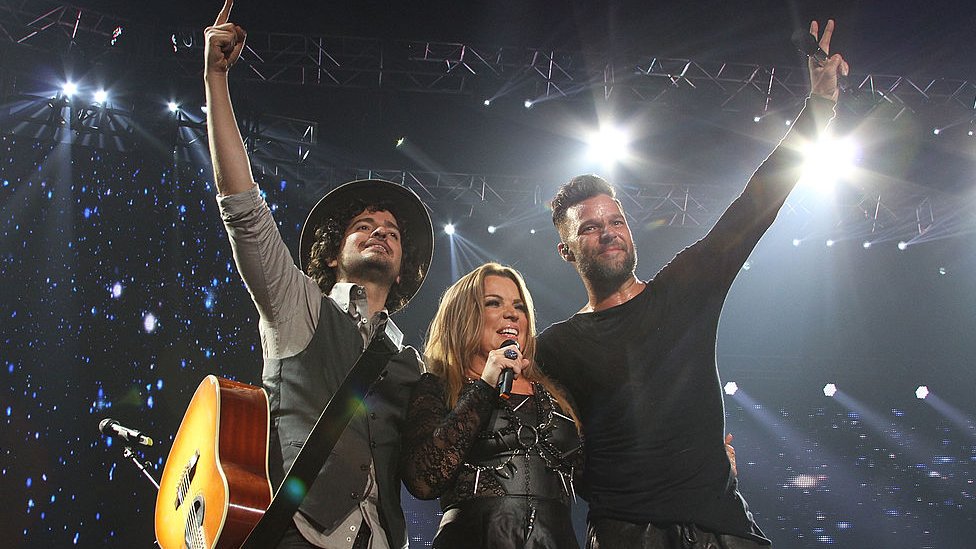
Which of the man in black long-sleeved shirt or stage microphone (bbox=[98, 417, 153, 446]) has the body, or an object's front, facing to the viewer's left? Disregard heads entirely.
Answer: the stage microphone

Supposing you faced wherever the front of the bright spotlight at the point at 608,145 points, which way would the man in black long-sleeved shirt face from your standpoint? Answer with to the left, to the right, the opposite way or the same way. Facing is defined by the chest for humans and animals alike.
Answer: the same way

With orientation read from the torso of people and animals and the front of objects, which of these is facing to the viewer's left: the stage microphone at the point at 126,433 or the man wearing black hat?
the stage microphone

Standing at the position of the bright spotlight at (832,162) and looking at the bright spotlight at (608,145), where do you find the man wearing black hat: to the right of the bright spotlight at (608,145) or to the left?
left

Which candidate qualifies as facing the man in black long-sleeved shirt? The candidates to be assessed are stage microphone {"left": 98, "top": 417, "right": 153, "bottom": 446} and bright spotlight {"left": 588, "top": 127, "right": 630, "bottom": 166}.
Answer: the bright spotlight

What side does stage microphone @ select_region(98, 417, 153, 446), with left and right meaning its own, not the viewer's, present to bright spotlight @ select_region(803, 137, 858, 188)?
back

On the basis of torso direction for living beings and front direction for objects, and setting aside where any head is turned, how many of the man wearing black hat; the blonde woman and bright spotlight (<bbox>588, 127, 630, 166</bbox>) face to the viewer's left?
0

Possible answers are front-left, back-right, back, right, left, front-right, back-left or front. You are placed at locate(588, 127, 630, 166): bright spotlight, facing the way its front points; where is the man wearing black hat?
front

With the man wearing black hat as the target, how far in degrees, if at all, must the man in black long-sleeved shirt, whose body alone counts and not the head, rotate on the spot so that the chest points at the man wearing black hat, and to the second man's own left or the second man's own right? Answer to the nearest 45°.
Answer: approximately 45° to the second man's own right

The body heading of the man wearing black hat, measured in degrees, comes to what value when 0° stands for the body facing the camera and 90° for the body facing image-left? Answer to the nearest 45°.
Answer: approximately 315°

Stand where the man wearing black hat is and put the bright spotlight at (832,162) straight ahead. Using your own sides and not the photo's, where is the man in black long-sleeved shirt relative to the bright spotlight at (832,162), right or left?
right

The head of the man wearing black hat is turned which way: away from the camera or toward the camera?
toward the camera

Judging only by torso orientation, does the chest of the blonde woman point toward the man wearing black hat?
no

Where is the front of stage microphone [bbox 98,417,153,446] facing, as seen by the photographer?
facing to the left of the viewer

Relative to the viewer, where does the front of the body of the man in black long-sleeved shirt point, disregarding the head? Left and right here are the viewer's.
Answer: facing the viewer

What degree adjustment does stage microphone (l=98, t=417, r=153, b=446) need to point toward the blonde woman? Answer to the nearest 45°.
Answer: approximately 135° to its left

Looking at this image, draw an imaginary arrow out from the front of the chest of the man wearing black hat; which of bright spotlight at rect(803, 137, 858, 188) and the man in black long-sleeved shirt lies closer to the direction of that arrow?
the man in black long-sleeved shirt
